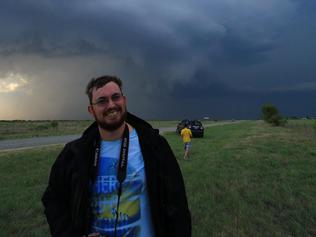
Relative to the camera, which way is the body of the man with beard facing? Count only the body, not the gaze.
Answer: toward the camera
